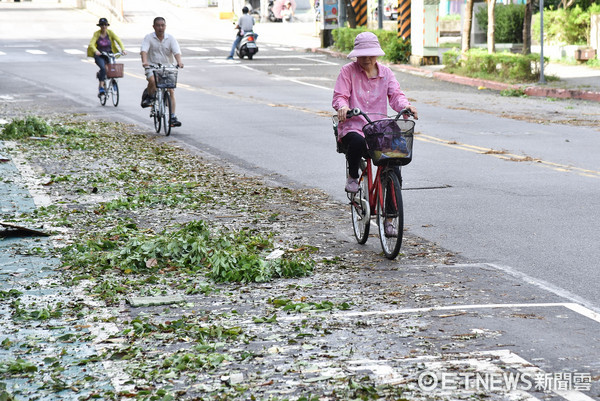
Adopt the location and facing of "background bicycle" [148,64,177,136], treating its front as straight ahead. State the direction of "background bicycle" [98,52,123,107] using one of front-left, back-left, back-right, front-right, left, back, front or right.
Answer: back

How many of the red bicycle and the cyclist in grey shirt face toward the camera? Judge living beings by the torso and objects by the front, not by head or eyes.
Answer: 2

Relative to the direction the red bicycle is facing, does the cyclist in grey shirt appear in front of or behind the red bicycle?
behind

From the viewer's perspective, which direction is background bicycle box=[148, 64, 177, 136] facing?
toward the camera

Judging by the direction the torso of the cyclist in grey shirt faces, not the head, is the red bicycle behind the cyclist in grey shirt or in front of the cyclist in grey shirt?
in front

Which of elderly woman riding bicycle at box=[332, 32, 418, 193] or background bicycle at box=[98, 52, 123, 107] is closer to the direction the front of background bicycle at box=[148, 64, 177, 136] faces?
the elderly woman riding bicycle

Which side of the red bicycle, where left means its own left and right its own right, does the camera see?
front

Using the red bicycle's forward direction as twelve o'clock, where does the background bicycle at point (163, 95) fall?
The background bicycle is roughly at 5 o'clock from the red bicycle.

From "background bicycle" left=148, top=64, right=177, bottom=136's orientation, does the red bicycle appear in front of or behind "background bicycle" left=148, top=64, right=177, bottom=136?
in front

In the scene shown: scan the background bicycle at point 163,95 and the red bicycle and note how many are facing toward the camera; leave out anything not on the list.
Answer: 2

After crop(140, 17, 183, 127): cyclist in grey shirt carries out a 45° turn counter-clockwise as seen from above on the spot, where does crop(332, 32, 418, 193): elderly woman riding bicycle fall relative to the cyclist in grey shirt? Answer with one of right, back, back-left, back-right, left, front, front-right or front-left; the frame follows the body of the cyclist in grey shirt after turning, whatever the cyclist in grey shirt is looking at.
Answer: front-right

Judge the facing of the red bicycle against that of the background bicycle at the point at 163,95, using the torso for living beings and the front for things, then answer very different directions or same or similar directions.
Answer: same or similar directions

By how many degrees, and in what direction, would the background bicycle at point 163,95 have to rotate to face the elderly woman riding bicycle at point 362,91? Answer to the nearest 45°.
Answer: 0° — it already faces them

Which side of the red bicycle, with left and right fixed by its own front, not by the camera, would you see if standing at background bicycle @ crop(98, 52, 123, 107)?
back
